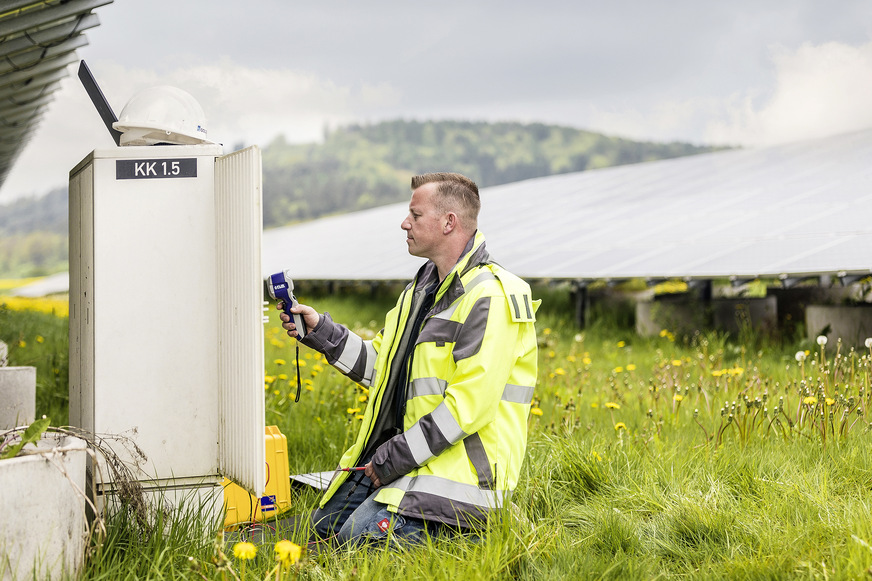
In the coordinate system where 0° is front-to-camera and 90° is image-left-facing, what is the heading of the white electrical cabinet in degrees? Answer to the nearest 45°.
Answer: approximately 270°

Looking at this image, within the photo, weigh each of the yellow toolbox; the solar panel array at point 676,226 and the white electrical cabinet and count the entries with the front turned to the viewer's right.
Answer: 1

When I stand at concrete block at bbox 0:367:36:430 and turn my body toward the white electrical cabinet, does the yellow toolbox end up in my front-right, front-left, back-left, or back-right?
front-left

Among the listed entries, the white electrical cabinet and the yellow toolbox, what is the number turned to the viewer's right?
1

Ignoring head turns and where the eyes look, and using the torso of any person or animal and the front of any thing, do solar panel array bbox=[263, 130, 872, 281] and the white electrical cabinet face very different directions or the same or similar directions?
very different directions

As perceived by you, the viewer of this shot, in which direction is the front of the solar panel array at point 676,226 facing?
facing the viewer and to the left of the viewer

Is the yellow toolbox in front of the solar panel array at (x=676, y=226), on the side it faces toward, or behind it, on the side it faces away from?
in front

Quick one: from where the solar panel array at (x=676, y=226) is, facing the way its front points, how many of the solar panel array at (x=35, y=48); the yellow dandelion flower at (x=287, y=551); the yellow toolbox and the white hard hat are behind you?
0

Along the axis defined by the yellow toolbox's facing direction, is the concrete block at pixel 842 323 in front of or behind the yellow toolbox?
behind

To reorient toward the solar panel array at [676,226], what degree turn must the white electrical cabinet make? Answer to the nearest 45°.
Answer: approximately 45° to its left

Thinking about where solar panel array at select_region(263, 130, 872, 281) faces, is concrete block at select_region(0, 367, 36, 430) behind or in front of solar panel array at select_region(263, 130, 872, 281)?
in front

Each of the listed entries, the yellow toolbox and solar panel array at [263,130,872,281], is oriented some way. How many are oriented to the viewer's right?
0

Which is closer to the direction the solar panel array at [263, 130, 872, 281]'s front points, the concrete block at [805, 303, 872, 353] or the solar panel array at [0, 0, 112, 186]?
the solar panel array
